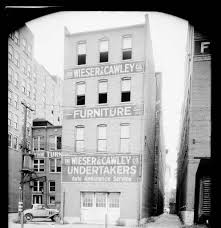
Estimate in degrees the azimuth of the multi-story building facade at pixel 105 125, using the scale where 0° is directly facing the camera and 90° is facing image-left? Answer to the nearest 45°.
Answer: approximately 0°

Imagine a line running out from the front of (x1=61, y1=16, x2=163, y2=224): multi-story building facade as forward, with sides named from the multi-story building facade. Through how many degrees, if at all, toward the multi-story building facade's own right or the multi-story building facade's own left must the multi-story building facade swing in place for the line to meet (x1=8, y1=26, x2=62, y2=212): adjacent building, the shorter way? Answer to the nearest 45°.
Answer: approximately 135° to the multi-story building facade's own right
